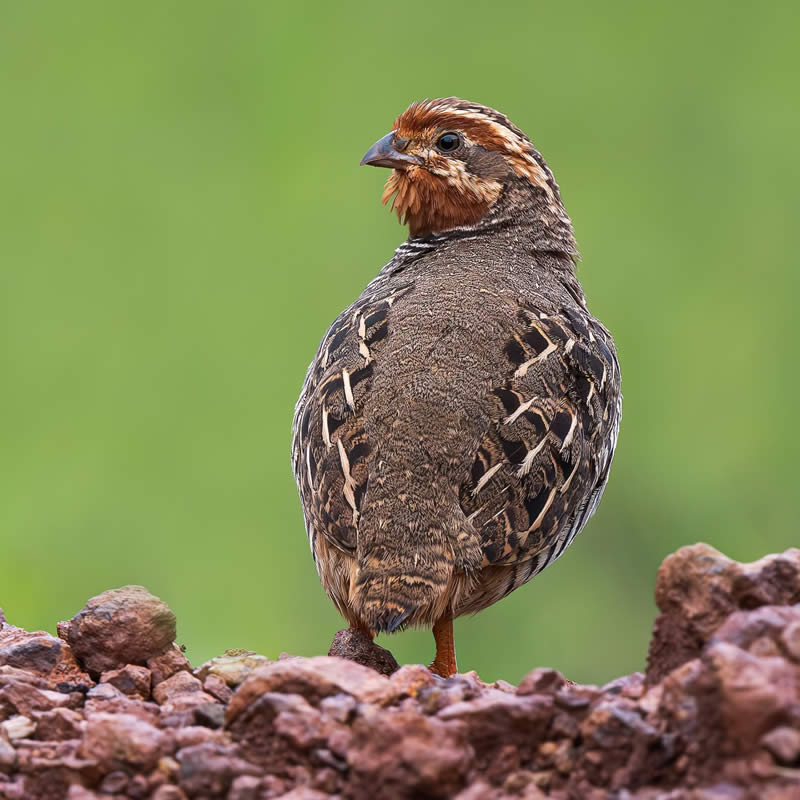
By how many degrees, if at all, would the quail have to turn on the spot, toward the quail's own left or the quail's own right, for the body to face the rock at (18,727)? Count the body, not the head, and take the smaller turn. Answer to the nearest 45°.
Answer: approximately 135° to the quail's own left

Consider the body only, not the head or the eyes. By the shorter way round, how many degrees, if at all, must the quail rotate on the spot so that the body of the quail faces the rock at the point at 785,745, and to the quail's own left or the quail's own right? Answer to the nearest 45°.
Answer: approximately 180°

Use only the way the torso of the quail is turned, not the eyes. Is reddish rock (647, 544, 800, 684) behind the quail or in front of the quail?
behind

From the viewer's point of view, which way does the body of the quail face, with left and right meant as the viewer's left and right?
facing away from the viewer

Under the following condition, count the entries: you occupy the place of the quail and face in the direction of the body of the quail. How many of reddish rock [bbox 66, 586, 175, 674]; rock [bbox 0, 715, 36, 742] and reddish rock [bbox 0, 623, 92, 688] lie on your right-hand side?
0

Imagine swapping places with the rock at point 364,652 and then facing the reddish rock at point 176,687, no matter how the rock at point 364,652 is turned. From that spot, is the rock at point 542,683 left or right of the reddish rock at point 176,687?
left

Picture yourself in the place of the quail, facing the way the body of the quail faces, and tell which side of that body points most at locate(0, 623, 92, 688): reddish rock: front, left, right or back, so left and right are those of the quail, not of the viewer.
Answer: left

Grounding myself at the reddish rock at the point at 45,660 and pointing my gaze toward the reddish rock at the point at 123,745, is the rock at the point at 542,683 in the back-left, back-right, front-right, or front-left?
front-left
